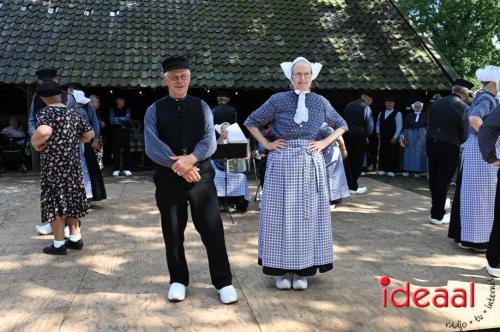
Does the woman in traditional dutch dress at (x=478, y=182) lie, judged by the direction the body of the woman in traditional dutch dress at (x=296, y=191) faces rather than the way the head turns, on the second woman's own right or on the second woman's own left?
on the second woman's own left

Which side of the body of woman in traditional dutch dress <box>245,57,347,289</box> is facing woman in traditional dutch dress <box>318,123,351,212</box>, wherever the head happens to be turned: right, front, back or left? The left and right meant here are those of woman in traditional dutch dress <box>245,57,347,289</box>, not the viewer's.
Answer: back

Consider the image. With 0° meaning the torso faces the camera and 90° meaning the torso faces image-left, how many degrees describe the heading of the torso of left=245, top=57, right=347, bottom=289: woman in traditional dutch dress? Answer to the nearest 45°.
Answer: approximately 0°

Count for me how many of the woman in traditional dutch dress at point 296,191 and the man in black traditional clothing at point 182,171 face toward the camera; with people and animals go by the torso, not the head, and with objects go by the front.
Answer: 2

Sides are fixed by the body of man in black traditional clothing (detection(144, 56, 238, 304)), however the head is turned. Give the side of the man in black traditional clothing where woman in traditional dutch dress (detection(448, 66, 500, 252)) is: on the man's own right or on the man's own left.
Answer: on the man's own left

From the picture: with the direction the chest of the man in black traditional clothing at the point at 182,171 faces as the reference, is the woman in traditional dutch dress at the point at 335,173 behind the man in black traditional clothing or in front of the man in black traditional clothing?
behind

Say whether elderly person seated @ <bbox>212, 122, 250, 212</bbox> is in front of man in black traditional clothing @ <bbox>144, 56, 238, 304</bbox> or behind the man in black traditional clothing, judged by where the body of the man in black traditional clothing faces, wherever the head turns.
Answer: behind

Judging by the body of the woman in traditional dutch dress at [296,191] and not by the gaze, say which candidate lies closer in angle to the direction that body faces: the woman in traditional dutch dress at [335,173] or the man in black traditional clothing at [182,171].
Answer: the man in black traditional clothing

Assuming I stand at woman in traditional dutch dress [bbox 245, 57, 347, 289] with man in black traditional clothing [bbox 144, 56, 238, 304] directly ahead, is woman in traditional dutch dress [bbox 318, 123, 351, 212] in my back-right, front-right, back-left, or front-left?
back-right
